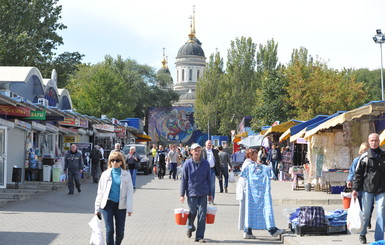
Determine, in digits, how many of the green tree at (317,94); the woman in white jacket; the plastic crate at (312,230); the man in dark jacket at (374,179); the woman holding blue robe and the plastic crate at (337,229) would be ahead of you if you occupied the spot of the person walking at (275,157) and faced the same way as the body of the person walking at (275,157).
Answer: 5

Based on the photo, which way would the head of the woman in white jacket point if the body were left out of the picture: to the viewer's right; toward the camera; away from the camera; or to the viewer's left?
toward the camera

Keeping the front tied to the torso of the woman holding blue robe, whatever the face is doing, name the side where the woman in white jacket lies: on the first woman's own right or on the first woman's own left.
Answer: on the first woman's own right

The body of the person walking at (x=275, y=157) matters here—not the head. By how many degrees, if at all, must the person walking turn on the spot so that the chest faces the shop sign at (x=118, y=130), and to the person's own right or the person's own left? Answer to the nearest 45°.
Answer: approximately 135° to the person's own right

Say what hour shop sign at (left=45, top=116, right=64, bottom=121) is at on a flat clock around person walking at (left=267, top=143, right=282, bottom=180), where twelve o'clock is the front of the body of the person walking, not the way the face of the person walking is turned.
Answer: The shop sign is roughly at 2 o'clock from the person walking.

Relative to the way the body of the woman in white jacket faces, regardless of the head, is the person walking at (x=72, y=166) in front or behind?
behind

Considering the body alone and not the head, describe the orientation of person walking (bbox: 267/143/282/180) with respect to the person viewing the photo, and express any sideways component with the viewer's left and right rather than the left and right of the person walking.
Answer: facing the viewer

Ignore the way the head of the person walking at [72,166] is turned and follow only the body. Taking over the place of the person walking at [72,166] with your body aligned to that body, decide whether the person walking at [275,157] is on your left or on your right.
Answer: on your left

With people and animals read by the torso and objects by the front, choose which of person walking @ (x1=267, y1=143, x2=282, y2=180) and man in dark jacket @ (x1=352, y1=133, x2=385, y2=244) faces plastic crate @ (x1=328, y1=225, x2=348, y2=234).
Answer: the person walking

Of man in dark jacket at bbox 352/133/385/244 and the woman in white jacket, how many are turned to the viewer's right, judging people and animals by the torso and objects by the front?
0

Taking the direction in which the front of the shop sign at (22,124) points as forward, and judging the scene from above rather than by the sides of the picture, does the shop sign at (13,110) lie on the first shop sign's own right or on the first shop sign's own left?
on the first shop sign's own right

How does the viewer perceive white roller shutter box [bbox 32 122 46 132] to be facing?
facing the viewer and to the right of the viewer

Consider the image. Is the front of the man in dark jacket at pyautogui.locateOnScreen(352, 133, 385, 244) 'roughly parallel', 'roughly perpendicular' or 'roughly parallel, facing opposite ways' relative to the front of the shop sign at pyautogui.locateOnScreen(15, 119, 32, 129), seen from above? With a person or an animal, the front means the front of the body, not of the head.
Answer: roughly perpendicular
